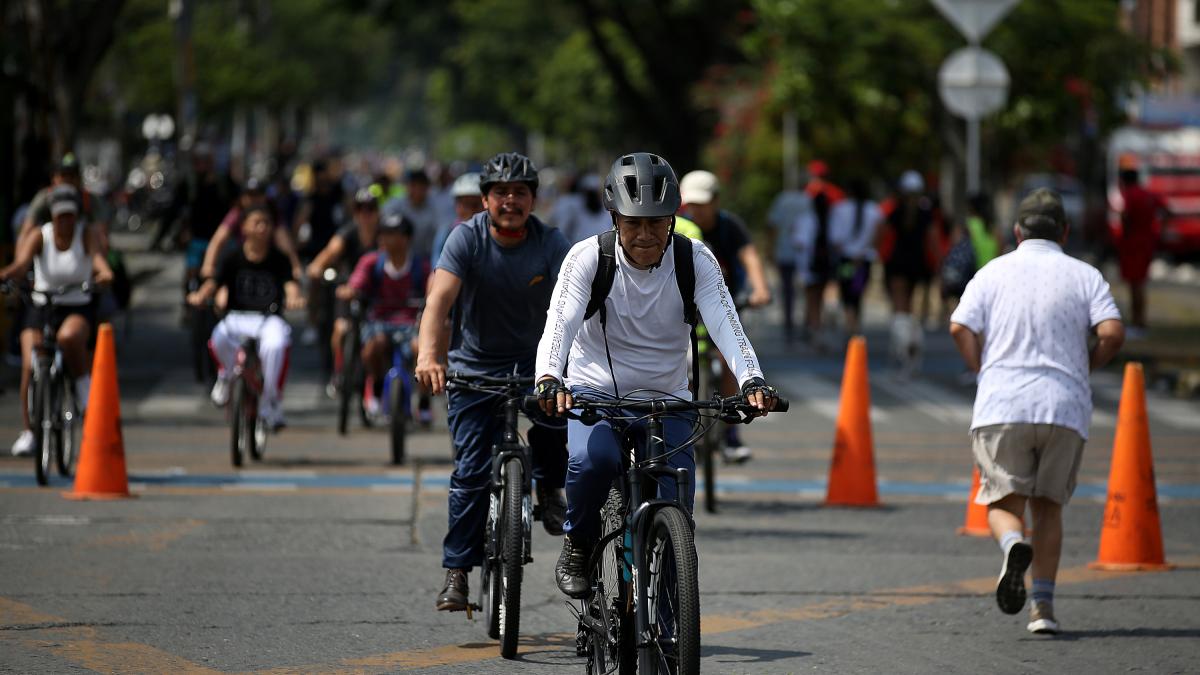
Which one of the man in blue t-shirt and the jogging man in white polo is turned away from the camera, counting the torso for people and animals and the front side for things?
the jogging man in white polo

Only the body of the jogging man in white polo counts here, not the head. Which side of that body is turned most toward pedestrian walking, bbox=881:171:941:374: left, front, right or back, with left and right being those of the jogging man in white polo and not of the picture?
front

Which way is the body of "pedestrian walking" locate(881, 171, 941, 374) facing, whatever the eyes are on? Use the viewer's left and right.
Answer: facing away from the viewer

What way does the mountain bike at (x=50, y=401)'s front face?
toward the camera

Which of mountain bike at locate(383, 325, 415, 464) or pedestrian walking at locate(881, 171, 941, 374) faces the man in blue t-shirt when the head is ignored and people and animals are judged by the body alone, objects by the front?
the mountain bike

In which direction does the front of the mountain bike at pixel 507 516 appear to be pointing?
toward the camera

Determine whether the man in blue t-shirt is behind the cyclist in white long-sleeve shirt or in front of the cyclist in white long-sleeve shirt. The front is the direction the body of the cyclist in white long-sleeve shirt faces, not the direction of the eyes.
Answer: behind

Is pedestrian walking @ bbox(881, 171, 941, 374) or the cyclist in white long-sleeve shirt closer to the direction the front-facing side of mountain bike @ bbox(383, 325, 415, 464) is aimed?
the cyclist in white long-sleeve shirt

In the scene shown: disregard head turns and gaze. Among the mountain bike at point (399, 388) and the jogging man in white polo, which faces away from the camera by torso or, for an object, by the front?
the jogging man in white polo

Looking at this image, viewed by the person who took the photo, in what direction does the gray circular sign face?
facing away from the viewer

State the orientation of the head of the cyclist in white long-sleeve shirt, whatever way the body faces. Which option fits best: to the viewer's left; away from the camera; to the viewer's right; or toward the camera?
toward the camera

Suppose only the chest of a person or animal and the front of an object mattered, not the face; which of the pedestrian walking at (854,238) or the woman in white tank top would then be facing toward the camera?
the woman in white tank top

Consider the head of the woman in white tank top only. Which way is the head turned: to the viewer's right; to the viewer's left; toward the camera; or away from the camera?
toward the camera

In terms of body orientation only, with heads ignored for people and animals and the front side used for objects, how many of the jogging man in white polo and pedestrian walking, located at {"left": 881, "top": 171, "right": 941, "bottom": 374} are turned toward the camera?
0

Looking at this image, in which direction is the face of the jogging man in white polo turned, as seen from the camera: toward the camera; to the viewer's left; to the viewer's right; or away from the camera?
away from the camera

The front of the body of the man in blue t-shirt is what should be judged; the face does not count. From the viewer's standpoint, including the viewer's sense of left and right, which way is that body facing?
facing the viewer

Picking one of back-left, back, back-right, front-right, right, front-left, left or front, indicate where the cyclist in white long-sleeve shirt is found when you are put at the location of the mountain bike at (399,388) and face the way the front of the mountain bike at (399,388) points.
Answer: front

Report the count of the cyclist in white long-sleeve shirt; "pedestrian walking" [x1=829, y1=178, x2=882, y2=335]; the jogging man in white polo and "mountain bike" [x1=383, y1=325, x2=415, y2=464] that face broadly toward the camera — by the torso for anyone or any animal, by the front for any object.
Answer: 2
